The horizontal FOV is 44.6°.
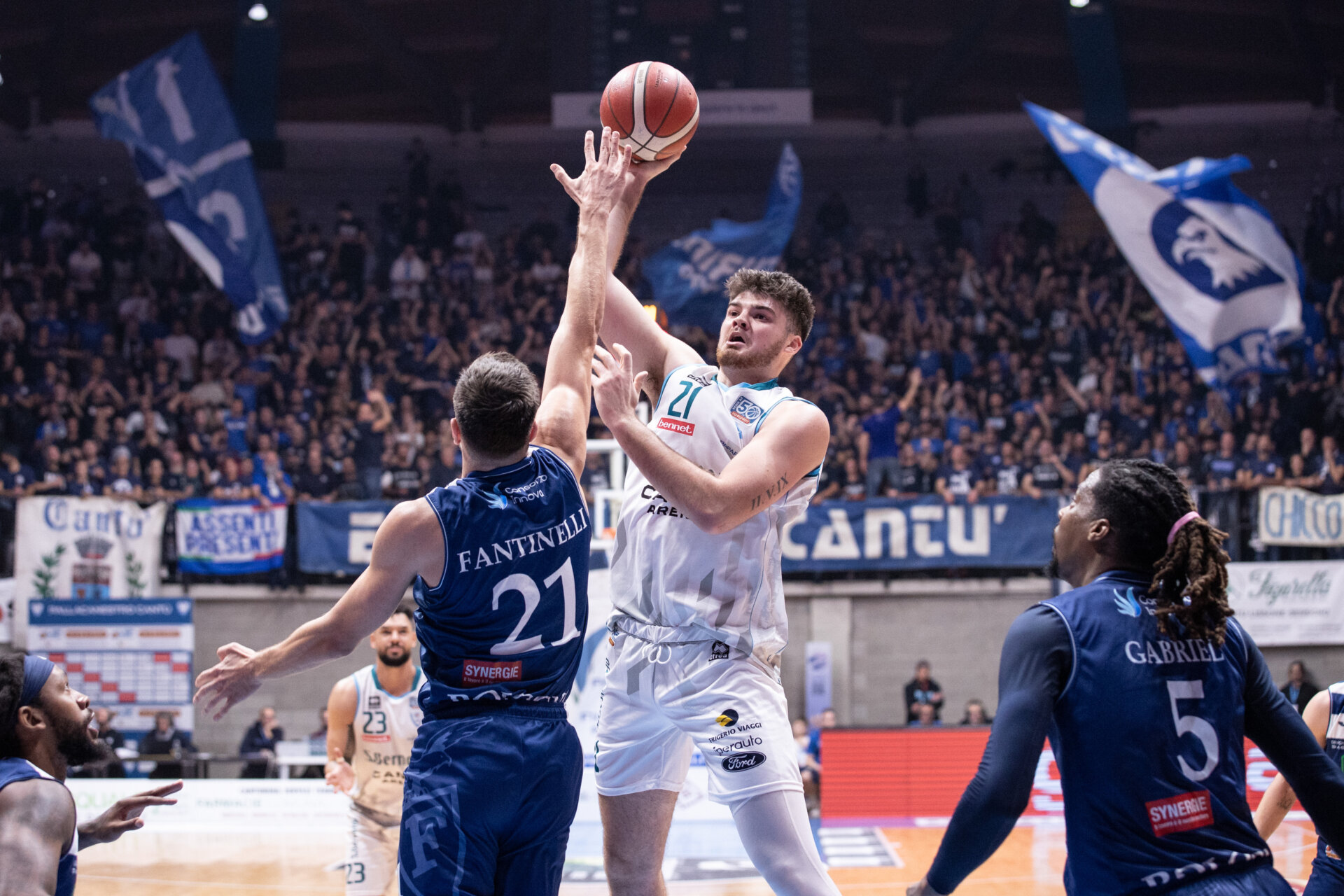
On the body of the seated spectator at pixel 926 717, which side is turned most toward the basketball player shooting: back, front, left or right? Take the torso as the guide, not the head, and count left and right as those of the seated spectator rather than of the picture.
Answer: front

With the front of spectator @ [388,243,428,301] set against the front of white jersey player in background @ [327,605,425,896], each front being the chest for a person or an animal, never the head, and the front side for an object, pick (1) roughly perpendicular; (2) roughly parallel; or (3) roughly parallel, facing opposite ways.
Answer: roughly parallel

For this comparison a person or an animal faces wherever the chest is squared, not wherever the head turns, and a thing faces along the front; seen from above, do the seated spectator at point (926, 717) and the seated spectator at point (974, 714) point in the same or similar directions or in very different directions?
same or similar directions

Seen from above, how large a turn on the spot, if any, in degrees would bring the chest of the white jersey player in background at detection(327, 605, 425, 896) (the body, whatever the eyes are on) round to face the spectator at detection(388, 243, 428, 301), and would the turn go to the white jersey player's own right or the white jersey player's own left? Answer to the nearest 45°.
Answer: approximately 180°

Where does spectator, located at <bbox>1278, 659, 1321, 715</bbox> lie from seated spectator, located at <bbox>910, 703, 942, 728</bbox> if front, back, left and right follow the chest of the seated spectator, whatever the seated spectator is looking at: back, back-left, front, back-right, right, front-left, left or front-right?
left

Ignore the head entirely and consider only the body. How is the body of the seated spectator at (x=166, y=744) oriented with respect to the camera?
toward the camera

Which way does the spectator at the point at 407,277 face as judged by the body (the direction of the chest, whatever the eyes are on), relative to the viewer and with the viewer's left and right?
facing the viewer

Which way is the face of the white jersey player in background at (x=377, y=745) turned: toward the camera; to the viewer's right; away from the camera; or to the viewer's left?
toward the camera

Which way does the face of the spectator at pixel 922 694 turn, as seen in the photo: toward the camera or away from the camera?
toward the camera

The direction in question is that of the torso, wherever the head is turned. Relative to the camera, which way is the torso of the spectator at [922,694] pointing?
toward the camera

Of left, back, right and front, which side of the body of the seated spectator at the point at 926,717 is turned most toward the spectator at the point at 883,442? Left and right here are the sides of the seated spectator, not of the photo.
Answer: back

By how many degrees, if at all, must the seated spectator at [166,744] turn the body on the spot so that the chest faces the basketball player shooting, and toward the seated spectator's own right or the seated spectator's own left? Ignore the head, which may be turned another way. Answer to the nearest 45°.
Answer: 0° — they already face them

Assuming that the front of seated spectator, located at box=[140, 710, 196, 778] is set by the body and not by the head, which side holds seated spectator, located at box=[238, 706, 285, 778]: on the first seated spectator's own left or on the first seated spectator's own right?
on the first seated spectator's own left

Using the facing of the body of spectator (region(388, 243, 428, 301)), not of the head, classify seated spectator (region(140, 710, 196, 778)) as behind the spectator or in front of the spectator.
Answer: in front

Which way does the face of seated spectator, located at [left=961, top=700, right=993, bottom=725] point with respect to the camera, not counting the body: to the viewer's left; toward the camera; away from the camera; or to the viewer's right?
toward the camera
